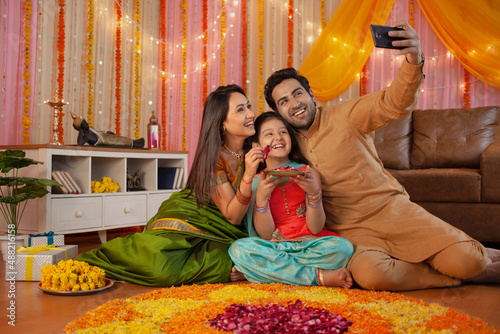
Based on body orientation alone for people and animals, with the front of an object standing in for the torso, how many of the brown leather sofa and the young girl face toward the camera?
2

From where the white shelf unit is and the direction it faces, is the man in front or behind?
in front

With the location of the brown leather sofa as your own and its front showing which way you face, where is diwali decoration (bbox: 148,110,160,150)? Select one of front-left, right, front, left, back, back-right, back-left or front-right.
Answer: right

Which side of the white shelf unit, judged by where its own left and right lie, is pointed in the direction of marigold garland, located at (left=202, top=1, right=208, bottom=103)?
left

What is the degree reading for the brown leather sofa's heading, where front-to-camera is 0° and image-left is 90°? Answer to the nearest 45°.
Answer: approximately 0°

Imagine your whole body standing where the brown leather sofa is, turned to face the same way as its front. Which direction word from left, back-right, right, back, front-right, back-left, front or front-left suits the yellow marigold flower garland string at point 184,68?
right

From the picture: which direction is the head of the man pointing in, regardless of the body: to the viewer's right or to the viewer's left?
to the viewer's right

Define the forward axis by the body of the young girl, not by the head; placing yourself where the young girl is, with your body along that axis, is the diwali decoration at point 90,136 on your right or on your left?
on your right

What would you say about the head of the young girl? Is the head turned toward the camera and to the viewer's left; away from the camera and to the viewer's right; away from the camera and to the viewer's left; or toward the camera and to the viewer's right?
toward the camera and to the viewer's right

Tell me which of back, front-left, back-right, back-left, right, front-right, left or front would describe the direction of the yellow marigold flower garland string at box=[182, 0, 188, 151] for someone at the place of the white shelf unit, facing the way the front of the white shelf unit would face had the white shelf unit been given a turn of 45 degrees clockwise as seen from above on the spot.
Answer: back-left
